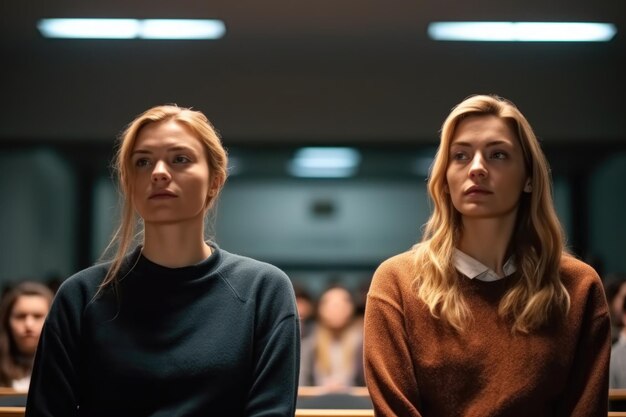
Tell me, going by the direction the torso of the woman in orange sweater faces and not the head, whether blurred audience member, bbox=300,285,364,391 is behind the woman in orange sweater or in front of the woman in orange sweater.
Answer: behind

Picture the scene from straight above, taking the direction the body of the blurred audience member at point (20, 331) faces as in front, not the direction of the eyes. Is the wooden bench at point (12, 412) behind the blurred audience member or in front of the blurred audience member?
in front

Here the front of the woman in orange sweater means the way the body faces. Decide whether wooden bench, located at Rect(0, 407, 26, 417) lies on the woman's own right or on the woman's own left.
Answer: on the woman's own right

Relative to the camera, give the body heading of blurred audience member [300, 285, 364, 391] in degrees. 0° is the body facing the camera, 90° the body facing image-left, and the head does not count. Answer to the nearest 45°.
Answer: approximately 0°

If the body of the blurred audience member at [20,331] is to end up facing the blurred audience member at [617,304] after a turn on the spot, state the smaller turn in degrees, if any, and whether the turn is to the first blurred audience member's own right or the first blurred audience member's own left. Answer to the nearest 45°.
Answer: approximately 90° to the first blurred audience member's own left

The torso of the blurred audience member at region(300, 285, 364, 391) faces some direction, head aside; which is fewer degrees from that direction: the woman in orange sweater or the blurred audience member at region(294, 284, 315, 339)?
the woman in orange sweater

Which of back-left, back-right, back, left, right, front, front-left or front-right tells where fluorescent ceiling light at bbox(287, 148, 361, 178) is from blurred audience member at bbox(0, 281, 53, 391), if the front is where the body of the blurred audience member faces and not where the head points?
back-left
